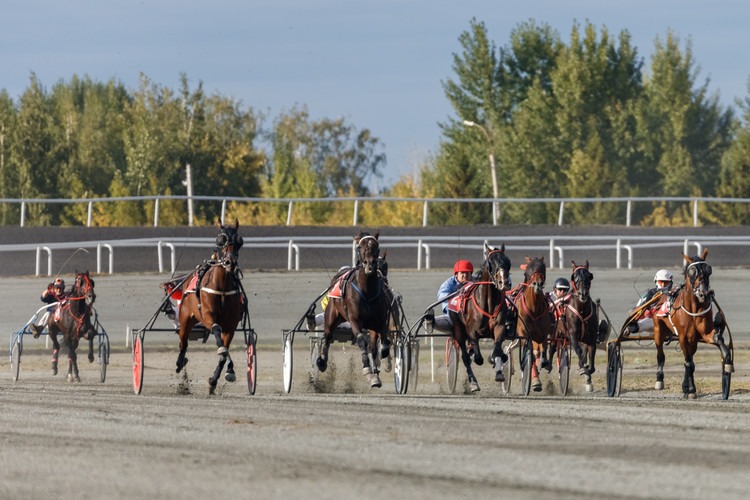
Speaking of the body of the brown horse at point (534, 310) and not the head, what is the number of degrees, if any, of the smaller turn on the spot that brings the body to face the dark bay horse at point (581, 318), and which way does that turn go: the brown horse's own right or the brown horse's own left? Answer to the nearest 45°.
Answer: approximately 135° to the brown horse's own left

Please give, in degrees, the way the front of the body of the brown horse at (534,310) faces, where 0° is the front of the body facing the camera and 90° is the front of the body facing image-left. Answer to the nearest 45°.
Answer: approximately 0°

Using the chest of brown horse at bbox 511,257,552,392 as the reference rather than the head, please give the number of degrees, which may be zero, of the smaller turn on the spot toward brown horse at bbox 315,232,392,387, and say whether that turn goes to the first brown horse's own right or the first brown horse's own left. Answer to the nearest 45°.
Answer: approximately 45° to the first brown horse's own right

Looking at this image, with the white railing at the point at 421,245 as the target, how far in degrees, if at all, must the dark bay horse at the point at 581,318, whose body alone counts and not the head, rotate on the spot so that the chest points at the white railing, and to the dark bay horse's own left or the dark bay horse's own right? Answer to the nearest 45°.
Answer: approximately 180°

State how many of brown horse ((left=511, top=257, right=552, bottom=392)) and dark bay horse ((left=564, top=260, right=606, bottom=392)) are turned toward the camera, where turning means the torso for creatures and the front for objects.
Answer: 2
